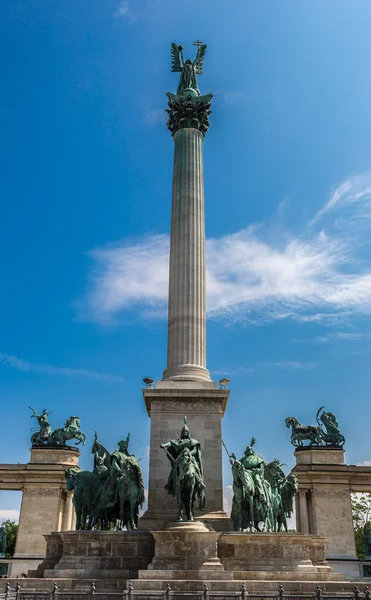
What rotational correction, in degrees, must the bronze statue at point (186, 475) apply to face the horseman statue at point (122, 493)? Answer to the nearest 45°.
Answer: approximately 135° to its right

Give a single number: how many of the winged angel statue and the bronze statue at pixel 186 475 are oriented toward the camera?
2

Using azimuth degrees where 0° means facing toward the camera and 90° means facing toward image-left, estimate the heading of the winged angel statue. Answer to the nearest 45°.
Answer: approximately 0°

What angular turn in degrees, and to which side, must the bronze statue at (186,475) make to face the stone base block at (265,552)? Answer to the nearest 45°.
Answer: approximately 90° to its left

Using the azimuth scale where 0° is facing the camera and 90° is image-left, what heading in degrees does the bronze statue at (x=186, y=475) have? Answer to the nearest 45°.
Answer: approximately 0°

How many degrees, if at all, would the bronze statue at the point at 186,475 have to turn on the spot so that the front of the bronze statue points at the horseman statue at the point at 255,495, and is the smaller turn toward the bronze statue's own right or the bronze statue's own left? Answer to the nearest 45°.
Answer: approximately 135° to the bronze statue's own left
